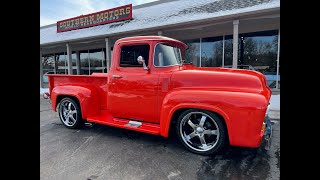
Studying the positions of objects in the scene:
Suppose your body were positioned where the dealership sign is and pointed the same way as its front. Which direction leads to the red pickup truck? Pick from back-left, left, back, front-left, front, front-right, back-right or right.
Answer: front-left

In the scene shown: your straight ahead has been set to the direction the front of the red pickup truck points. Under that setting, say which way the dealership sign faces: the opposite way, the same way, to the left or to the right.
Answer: to the right

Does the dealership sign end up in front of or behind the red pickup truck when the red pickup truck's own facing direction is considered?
behind

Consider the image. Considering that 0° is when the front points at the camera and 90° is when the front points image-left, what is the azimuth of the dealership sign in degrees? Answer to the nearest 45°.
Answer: approximately 45°

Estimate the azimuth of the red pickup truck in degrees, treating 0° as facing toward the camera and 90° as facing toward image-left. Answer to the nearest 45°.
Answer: approximately 315°
